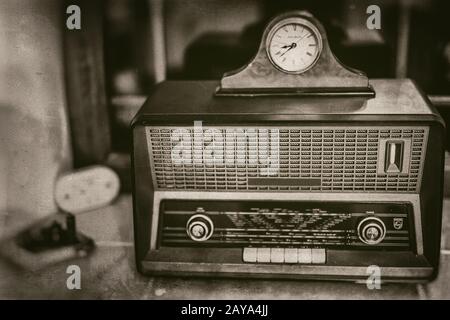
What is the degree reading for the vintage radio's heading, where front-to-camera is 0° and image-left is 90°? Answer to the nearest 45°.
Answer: approximately 0°
